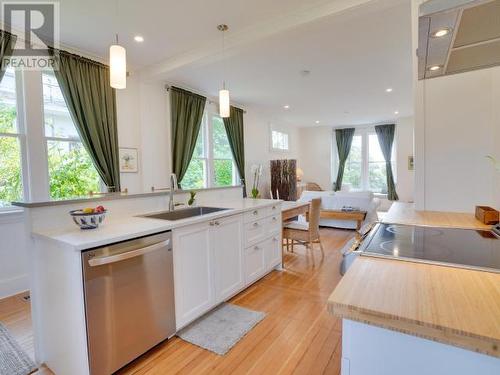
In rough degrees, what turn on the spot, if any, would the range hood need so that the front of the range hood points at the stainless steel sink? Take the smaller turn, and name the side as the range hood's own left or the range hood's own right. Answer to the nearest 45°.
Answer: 0° — it already faces it

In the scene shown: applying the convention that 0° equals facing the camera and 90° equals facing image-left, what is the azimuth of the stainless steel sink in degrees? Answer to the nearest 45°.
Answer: approximately 315°

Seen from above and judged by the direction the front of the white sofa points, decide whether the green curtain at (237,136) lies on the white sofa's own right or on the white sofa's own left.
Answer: on the white sofa's own right

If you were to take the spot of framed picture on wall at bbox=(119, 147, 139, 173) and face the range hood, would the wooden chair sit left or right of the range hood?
left

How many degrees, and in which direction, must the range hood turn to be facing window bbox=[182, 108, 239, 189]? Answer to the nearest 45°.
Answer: approximately 45° to its right

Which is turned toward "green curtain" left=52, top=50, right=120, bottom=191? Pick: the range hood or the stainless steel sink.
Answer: the range hood

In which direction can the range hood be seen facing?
to the viewer's left

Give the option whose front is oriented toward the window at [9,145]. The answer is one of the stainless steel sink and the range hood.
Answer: the range hood

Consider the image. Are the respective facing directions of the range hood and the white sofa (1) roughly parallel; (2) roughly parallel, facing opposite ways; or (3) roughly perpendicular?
roughly perpendicular

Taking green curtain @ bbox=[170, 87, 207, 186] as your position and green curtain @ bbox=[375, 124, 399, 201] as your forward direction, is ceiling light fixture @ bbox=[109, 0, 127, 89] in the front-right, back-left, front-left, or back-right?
back-right

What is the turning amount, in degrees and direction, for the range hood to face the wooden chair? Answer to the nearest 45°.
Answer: approximately 45° to its right
